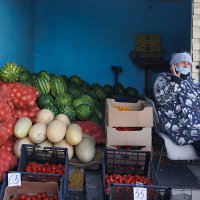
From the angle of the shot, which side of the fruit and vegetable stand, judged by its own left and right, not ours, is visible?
front

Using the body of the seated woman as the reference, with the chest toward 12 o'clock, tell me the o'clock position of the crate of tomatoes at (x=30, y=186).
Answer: The crate of tomatoes is roughly at 3 o'clock from the seated woman.

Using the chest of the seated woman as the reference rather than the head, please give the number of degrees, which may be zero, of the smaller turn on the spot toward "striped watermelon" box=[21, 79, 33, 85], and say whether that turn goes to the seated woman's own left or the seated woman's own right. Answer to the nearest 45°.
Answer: approximately 135° to the seated woman's own right

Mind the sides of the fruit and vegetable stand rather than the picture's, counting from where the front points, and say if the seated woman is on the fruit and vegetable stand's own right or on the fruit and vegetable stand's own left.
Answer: on the fruit and vegetable stand's own left

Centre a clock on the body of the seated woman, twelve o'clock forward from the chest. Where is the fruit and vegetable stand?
The fruit and vegetable stand is roughly at 4 o'clock from the seated woman.

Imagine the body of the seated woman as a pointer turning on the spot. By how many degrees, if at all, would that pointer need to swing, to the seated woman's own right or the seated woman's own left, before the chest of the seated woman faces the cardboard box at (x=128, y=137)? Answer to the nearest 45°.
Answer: approximately 135° to the seated woman's own right

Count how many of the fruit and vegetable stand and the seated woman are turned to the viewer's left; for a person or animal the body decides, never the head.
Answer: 0

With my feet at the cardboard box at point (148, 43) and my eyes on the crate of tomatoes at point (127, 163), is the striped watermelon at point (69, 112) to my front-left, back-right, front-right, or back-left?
front-right

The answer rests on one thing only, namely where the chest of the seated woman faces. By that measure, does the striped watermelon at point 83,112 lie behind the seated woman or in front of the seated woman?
behind

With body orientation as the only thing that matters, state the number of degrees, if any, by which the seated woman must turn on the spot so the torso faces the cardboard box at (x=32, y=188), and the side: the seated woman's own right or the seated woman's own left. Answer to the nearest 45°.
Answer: approximately 90° to the seated woman's own right
